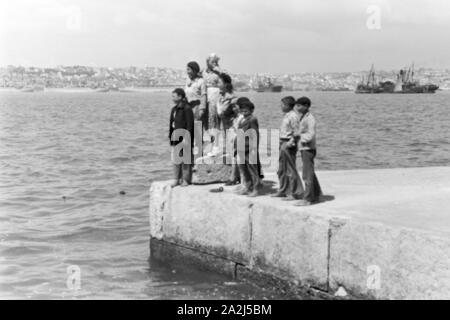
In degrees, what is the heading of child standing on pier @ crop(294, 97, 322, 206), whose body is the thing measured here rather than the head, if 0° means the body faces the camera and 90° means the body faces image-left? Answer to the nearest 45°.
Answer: approximately 90°

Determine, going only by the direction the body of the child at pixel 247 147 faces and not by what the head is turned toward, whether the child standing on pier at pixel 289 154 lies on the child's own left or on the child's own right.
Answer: on the child's own left

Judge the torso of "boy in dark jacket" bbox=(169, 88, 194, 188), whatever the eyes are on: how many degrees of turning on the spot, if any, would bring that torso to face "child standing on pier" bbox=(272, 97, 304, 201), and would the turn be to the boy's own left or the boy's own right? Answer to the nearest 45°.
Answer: approximately 90° to the boy's own left

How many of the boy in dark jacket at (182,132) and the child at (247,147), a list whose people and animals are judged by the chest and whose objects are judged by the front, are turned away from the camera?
0

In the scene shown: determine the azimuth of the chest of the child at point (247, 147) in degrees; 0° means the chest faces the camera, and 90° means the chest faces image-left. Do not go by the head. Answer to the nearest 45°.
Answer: approximately 45°
